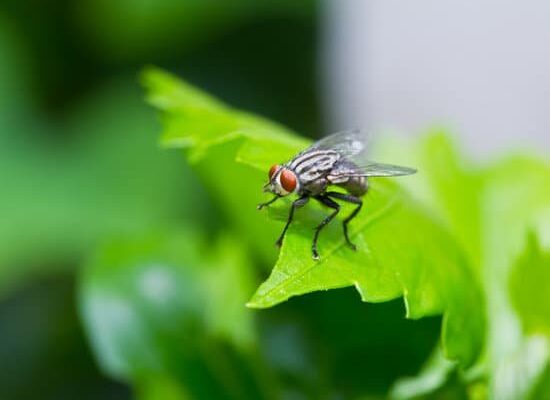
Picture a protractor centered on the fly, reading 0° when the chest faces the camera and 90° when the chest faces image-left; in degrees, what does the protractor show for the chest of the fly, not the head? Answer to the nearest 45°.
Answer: approximately 45°

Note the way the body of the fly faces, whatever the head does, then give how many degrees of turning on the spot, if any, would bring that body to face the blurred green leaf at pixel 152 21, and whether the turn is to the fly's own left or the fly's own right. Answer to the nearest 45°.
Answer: approximately 135° to the fly's own right

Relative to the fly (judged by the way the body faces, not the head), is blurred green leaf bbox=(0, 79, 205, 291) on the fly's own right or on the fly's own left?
on the fly's own right
